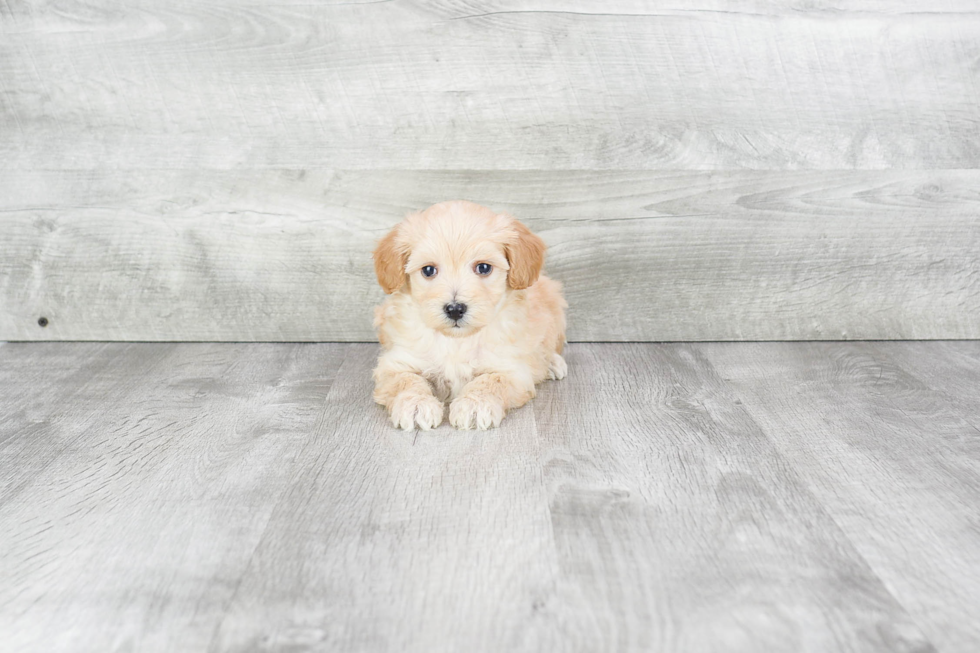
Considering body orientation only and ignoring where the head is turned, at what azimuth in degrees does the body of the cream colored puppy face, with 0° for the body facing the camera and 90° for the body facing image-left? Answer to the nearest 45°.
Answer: approximately 0°
